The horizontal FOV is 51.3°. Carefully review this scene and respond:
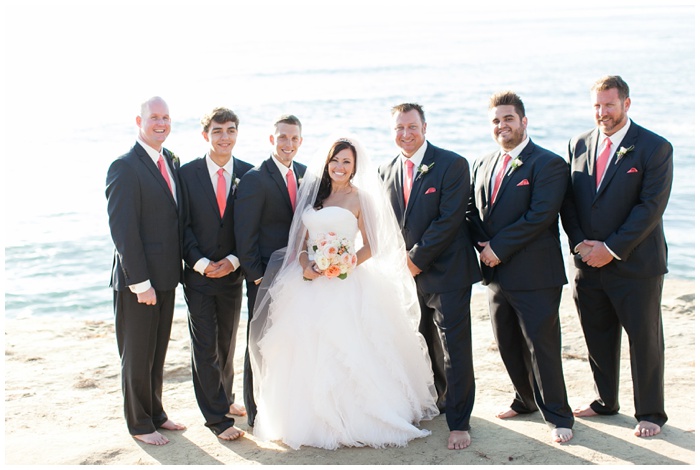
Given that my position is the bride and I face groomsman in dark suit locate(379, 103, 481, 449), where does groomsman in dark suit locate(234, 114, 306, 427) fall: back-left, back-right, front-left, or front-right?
back-left

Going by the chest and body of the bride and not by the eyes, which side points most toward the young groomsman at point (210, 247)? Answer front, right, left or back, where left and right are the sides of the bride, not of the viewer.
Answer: right

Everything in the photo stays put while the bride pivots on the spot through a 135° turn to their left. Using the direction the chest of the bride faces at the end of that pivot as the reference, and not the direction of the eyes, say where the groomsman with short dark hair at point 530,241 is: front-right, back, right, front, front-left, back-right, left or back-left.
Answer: front-right

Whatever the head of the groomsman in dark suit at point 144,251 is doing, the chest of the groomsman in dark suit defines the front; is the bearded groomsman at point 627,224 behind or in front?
in front

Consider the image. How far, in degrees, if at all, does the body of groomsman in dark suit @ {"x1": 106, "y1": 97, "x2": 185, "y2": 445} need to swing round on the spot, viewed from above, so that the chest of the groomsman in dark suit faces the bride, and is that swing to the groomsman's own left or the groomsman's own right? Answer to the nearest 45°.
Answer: approximately 45° to the groomsman's own left

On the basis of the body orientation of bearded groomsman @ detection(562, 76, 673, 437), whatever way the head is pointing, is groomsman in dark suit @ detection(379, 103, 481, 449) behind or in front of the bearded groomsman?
in front

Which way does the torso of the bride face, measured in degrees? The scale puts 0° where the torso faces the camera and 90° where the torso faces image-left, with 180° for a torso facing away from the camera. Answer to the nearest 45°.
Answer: approximately 0°

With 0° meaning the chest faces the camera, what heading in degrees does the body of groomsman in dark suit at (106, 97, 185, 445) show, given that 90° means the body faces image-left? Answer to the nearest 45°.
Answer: approximately 315°

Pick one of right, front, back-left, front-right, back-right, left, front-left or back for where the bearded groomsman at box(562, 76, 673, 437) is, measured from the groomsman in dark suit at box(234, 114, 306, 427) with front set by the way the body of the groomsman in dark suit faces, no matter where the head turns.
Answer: front-left

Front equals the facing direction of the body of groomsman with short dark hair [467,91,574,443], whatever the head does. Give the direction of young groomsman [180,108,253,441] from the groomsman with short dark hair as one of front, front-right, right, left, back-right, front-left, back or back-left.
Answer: front-right
